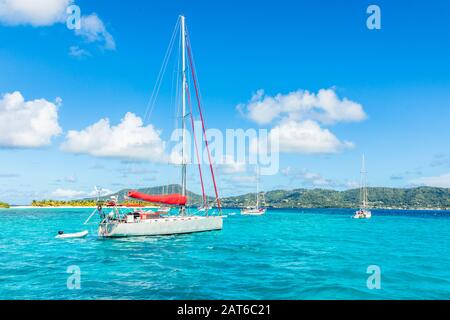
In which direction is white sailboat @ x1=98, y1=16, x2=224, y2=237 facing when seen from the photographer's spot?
facing away from the viewer and to the right of the viewer
